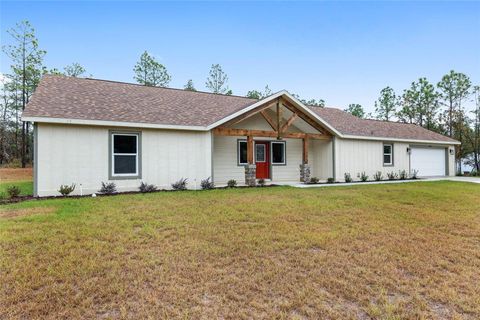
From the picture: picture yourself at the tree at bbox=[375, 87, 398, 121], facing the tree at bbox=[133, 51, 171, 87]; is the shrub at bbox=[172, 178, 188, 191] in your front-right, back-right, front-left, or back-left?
front-left

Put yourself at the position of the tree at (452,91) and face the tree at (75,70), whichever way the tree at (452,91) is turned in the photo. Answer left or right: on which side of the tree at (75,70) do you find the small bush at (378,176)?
left

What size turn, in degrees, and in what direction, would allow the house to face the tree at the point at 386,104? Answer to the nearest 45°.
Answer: approximately 90° to its left

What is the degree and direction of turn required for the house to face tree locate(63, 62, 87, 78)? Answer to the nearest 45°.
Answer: approximately 180°

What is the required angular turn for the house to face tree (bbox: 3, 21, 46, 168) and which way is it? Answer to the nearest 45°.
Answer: approximately 180°

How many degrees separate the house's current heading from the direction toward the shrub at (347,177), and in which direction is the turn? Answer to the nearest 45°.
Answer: approximately 45° to its left

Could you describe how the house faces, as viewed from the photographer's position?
facing the viewer and to the right of the viewer

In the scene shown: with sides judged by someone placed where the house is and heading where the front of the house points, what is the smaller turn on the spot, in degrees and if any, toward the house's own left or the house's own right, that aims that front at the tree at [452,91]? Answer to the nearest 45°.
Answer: approximately 90° to the house's own left

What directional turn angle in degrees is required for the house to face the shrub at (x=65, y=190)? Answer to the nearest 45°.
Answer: approximately 90° to its right

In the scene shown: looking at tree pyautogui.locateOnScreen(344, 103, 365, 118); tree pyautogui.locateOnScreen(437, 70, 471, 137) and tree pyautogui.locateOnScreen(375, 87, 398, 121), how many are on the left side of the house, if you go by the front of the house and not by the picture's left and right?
3
